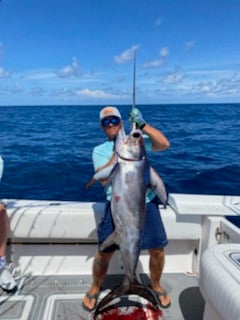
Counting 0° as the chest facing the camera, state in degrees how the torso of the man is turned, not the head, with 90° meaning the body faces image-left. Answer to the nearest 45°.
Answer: approximately 0°
